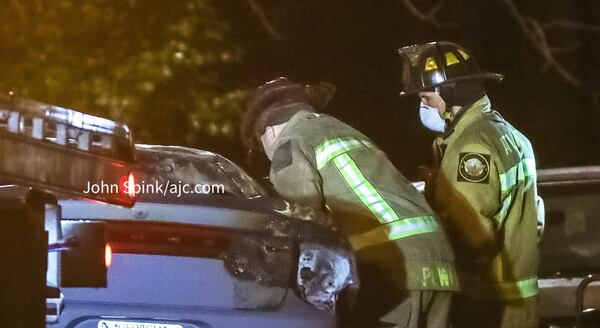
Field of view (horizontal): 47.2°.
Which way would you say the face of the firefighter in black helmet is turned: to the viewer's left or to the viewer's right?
to the viewer's left

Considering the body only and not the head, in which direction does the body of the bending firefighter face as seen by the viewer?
to the viewer's left

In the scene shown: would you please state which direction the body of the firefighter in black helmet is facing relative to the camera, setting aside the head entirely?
to the viewer's left

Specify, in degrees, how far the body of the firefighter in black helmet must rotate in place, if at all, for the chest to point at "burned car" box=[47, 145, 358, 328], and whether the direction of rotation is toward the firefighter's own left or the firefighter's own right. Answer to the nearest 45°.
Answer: approximately 45° to the firefighter's own left

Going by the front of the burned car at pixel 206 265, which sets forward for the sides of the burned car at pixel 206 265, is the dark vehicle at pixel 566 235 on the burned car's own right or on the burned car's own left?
on the burned car's own right

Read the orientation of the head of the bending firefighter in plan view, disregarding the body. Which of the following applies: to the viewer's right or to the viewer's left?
to the viewer's left

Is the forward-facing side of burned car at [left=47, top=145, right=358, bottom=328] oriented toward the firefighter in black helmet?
no

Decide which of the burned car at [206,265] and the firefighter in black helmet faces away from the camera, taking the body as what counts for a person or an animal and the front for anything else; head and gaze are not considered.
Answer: the burned car

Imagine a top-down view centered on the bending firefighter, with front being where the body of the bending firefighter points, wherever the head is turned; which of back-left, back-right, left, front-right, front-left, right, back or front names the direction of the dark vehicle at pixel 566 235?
back-right

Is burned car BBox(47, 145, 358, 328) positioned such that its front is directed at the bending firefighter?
no

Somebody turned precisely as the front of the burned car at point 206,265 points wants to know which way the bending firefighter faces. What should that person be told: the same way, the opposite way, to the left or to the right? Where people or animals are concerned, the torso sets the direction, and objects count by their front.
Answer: to the left

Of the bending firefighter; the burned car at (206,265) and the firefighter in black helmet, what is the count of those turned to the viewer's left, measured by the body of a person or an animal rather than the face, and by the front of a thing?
2

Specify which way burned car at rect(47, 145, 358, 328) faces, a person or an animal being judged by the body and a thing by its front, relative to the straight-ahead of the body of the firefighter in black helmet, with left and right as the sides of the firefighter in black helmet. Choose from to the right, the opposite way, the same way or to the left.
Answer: to the right

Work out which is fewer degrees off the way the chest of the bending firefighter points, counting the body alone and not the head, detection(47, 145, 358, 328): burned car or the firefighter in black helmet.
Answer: the burned car

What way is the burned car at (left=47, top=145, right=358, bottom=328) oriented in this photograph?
away from the camera
